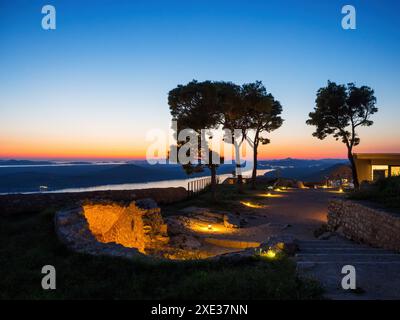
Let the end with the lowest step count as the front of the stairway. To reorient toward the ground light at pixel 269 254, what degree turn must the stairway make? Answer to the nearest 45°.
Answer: approximately 135° to its right

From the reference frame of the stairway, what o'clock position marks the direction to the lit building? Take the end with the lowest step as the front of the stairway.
The lit building is roughly at 6 o'clock from the stairway.

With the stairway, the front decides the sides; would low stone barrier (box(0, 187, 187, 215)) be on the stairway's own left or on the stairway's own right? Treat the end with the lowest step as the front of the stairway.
on the stairway's own right

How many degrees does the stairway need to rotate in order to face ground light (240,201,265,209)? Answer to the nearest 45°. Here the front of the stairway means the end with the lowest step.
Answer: approximately 180°

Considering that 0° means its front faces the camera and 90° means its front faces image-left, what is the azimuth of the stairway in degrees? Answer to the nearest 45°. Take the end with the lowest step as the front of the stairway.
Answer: approximately 0°

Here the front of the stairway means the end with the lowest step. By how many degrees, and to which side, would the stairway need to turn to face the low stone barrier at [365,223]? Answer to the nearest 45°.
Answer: approximately 180°

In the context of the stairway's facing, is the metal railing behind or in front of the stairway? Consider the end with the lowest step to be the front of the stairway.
behind

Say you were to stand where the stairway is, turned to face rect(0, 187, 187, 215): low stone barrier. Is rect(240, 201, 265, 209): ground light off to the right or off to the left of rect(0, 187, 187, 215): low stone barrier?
right
